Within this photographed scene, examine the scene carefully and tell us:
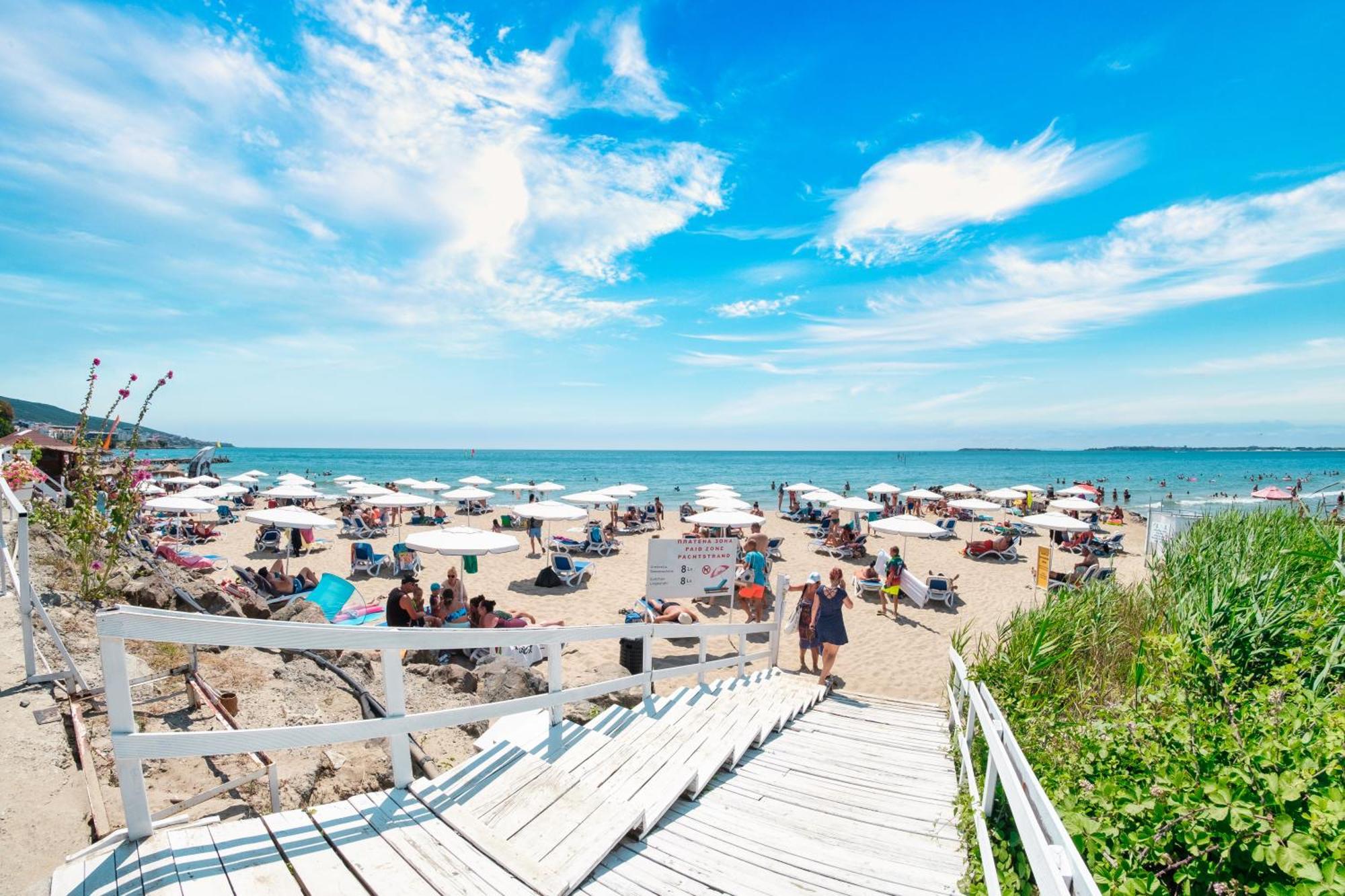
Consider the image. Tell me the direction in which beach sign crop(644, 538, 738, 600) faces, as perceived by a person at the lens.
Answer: facing the viewer

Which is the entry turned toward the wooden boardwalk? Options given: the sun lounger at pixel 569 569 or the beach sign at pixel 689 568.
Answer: the beach sign

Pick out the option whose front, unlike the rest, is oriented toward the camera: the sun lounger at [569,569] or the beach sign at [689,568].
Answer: the beach sign

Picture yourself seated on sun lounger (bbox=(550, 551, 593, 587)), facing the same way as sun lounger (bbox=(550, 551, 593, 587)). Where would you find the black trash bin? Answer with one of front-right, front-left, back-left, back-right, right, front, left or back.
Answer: back-right

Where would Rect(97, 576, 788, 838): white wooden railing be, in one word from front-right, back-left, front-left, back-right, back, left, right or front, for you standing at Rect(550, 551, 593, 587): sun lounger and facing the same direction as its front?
back-right

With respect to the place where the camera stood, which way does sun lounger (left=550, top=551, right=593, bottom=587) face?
facing away from the viewer and to the right of the viewer

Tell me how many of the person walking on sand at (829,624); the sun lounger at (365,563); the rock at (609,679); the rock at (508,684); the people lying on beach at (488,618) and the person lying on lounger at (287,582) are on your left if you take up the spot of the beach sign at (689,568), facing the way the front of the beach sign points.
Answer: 1

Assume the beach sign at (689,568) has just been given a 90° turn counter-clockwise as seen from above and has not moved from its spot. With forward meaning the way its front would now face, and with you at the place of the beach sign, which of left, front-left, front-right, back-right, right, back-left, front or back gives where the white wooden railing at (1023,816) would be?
right

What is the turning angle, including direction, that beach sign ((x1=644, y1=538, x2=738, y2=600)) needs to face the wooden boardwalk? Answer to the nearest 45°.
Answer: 0° — it already faces it
